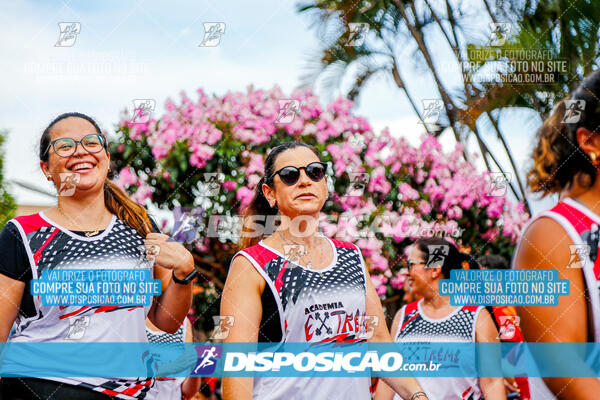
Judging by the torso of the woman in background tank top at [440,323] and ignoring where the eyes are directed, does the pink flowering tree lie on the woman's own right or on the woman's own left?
on the woman's own right

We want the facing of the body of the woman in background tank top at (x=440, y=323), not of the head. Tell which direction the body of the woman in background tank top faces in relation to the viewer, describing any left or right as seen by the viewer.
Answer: facing the viewer and to the left of the viewer

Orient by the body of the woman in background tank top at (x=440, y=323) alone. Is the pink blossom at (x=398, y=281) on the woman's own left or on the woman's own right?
on the woman's own right

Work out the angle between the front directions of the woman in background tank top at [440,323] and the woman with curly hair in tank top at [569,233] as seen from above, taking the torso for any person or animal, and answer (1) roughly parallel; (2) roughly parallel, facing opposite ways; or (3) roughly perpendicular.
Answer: roughly perpendicular

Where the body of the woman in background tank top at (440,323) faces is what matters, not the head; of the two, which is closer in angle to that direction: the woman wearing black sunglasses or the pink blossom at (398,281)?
the woman wearing black sunglasses

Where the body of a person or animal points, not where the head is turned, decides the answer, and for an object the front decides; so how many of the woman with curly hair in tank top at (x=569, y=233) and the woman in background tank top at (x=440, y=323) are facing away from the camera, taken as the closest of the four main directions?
0

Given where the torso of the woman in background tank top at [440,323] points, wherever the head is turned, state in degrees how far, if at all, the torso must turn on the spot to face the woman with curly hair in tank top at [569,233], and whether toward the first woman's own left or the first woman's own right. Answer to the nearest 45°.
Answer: approximately 45° to the first woman's own left
